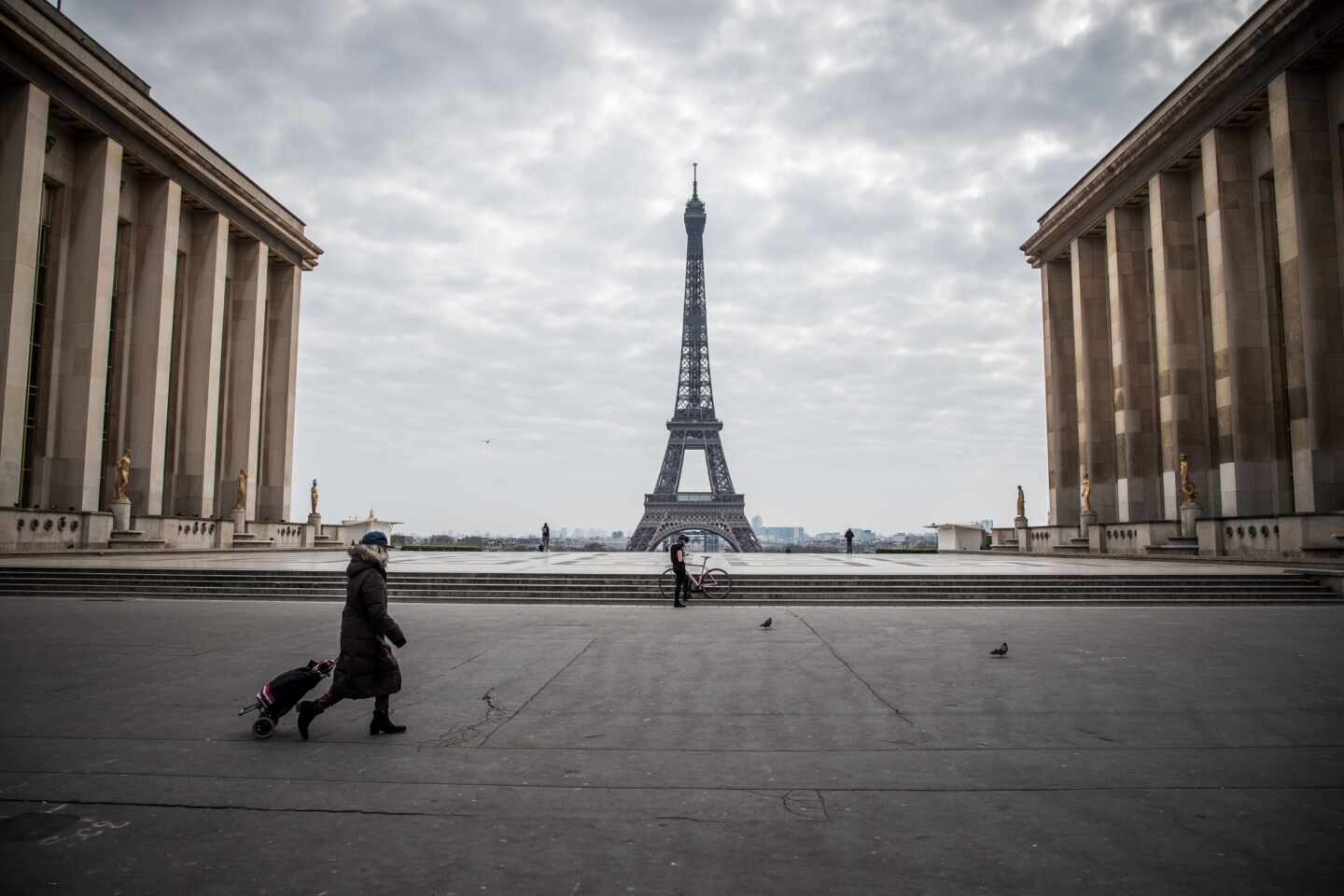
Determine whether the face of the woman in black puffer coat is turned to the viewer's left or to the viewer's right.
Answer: to the viewer's right

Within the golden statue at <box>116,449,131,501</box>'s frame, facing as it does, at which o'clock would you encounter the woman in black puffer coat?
The woman in black puffer coat is roughly at 3 o'clock from the golden statue.

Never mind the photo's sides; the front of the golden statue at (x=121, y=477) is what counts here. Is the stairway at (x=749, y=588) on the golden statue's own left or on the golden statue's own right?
on the golden statue's own right

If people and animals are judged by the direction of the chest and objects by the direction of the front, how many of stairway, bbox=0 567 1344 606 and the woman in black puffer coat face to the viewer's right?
1

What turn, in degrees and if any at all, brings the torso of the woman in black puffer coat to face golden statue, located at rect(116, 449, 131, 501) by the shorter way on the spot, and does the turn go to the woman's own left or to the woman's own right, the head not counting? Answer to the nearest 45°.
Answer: approximately 90° to the woman's own left

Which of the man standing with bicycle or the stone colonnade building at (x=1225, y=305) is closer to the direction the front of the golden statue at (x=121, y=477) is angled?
the stone colonnade building

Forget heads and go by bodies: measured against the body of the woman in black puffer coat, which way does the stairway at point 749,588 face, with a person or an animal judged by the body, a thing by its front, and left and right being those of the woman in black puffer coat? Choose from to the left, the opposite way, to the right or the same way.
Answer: to the right

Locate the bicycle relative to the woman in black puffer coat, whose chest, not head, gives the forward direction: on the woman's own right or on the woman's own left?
on the woman's own left

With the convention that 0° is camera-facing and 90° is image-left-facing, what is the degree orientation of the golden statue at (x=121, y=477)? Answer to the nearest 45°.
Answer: approximately 270°

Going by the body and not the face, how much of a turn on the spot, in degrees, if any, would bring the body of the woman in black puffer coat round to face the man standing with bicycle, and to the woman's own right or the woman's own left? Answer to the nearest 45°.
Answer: approximately 45° to the woman's own left

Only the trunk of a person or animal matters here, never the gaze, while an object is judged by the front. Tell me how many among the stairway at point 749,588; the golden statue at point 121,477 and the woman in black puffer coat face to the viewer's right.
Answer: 2

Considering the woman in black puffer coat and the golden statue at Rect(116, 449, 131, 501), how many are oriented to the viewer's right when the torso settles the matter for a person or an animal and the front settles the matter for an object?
2

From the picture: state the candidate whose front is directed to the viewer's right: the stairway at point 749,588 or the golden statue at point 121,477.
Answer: the golden statue

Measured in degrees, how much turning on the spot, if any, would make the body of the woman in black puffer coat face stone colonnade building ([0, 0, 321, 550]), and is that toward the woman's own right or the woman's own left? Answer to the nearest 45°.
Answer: approximately 90° to the woman's own left

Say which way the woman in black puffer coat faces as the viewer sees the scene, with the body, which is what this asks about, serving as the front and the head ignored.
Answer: to the viewer's right
